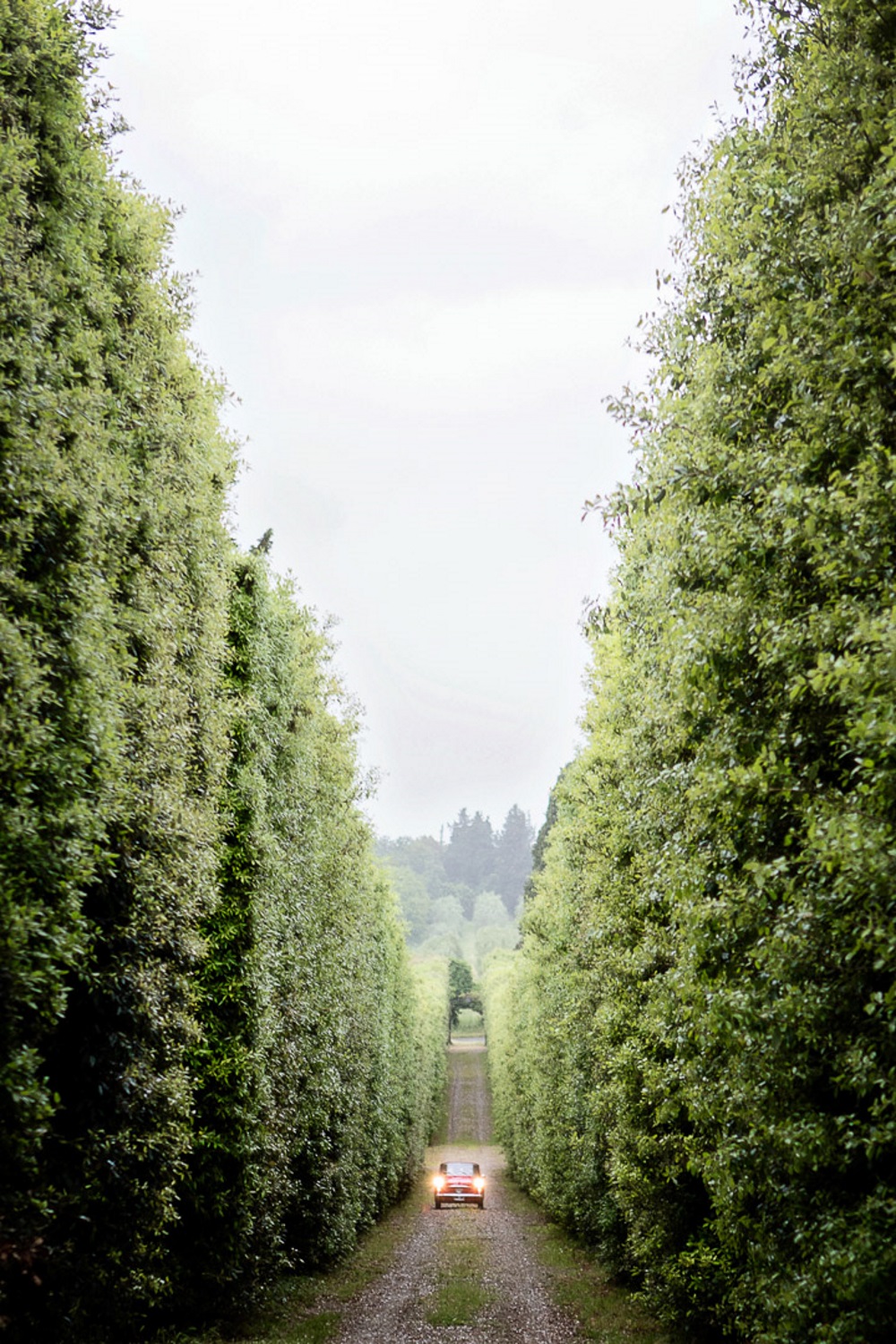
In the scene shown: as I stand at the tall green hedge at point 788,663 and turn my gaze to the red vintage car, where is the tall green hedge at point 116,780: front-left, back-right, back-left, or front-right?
front-left

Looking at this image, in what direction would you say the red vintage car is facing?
toward the camera

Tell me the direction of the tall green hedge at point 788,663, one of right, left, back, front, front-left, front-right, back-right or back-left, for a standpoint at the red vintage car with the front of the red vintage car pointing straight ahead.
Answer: front

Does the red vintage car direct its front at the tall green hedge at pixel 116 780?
yes
